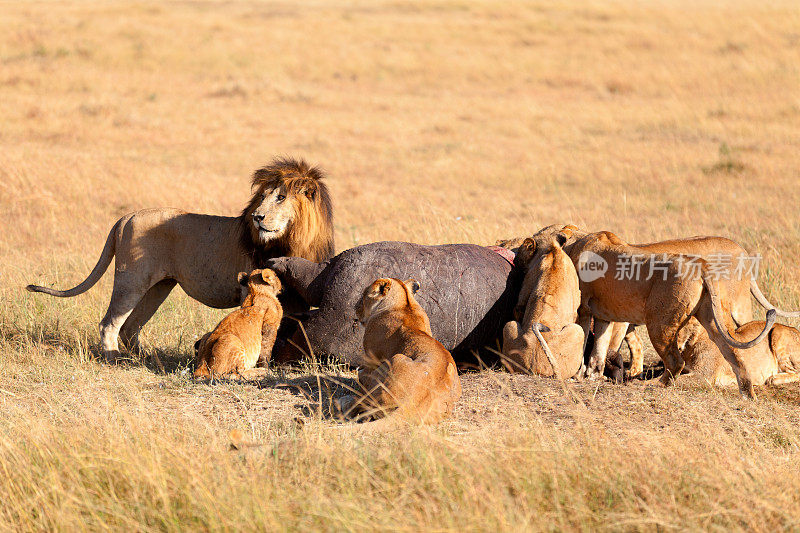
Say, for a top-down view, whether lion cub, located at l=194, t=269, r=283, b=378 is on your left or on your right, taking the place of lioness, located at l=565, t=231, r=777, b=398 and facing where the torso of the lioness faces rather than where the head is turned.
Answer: on your left

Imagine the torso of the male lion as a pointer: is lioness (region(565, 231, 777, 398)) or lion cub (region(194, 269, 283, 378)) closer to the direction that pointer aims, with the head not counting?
the lioness

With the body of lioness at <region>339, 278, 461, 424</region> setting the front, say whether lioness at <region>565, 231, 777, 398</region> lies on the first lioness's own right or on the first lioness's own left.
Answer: on the first lioness's own right

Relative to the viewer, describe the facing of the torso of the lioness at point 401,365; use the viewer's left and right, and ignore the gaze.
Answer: facing away from the viewer and to the left of the viewer

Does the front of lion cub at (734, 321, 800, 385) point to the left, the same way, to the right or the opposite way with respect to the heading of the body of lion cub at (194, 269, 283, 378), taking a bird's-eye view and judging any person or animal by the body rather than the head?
to the left

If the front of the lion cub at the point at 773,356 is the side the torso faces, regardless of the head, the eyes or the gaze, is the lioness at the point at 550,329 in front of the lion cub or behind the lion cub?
in front

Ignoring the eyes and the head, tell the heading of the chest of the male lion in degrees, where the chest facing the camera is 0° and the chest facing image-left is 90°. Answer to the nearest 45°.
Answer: approximately 270°

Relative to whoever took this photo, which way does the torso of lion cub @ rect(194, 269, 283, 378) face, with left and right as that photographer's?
facing away from the viewer and to the right of the viewer

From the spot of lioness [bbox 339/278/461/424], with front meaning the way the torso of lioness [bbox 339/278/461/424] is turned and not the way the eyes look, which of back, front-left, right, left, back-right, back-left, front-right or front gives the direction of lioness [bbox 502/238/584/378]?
right

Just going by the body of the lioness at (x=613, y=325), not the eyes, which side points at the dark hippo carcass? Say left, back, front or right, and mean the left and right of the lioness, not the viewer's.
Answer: front

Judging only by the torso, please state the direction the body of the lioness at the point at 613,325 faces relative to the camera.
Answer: to the viewer's left

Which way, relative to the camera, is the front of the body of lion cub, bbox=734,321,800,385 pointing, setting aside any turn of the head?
to the viewer's left

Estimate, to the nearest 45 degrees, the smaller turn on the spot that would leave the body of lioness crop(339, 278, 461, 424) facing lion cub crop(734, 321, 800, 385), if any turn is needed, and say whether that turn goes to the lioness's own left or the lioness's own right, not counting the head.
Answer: approximately 90° to the lioness's own right

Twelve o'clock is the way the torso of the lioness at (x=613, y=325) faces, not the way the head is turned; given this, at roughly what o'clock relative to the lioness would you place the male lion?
The male lion is roughly at 12 o'clock from the lioness.
